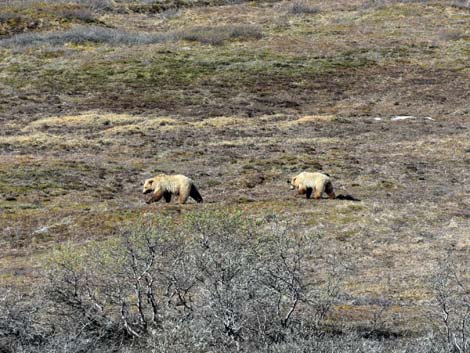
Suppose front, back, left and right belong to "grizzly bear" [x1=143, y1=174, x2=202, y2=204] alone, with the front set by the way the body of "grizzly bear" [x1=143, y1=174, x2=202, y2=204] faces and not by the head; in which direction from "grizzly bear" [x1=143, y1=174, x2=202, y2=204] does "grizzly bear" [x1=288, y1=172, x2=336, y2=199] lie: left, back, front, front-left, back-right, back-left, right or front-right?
back

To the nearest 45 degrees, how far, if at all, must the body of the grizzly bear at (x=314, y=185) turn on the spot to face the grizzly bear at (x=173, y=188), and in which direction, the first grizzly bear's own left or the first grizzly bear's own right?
0° — it already faces it

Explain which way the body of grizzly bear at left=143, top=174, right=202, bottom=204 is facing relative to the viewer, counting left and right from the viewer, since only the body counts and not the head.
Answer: facing to the left of the viewer

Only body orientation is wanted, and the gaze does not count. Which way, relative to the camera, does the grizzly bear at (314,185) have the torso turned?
to the viewer's left

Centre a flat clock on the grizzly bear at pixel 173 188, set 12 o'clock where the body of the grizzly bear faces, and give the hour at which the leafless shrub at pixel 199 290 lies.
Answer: The leafless shrub is roughly at 9 o'clock from the grizzly bear.

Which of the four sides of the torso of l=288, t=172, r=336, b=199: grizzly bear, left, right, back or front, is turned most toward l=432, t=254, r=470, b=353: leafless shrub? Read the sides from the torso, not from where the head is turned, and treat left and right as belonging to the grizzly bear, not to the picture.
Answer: left

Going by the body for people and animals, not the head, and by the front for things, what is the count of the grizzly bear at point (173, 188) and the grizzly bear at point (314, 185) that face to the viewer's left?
2
